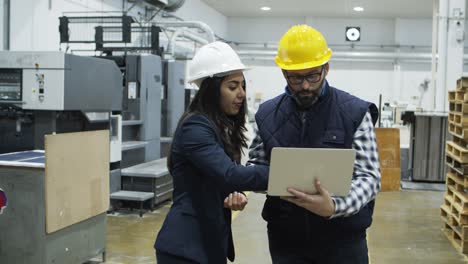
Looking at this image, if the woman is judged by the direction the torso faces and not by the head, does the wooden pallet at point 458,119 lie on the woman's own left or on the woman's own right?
on the woman's own left

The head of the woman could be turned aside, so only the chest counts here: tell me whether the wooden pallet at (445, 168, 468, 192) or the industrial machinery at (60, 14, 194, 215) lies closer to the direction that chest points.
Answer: the wooden pallet

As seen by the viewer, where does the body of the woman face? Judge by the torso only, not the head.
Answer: to the viewer's right

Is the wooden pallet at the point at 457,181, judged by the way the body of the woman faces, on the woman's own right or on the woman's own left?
on the woman's own left

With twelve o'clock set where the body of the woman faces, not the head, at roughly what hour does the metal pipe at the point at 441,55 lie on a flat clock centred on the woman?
The metal pipe is roughly at 10 o'clock from the woman.

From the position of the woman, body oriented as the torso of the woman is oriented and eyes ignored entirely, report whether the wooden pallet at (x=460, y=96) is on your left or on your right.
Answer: on your left

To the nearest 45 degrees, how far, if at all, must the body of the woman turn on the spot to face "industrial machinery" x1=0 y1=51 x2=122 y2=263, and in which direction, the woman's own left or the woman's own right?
approximately 135° to the woman's own left

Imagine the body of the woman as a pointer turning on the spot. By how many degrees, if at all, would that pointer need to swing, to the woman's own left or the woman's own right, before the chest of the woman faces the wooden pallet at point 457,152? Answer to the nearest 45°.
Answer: approximately 45° to the woman's own left

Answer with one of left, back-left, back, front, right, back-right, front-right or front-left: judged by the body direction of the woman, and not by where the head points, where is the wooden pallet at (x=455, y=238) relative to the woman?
front-left

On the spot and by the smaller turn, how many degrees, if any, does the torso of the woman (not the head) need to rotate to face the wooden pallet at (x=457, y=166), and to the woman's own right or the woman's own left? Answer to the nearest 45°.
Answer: approximately 45° to the woman's own left
